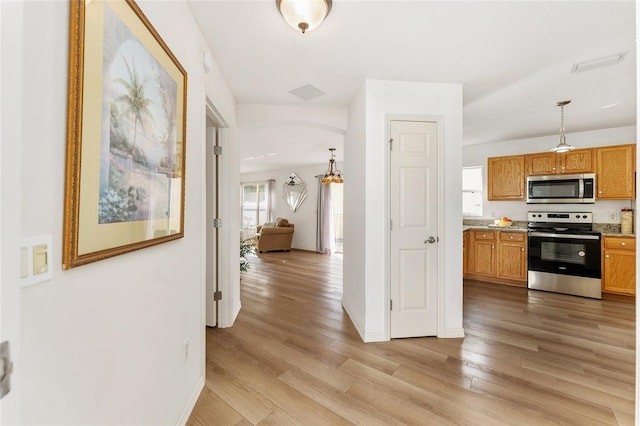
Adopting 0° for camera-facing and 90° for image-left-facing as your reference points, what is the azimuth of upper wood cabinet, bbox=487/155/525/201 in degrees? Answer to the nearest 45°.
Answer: approximately 0°

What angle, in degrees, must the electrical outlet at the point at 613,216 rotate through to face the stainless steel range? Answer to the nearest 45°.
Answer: approximately 45° to its right

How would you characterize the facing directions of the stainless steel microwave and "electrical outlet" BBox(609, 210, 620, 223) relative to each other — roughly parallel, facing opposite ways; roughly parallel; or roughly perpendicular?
roughly parallel

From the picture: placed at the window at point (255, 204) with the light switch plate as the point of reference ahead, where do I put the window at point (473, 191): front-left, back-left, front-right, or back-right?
front-left

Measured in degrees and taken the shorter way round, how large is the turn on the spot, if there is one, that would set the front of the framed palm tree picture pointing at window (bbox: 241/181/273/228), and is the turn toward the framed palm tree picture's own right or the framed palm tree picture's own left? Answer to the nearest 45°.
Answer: approximately 90° to the framed palm tree picture's own left

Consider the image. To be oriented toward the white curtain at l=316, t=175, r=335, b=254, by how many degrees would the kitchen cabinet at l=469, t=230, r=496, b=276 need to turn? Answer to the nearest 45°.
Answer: approximately 90° to its right

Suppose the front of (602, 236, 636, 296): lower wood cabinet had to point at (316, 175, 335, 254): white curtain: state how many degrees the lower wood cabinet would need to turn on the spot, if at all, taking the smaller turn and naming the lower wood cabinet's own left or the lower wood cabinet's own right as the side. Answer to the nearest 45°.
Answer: approximately 90° to the lower wood cabinet's own right

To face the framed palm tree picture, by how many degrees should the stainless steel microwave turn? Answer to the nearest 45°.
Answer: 0° — it already faces it
